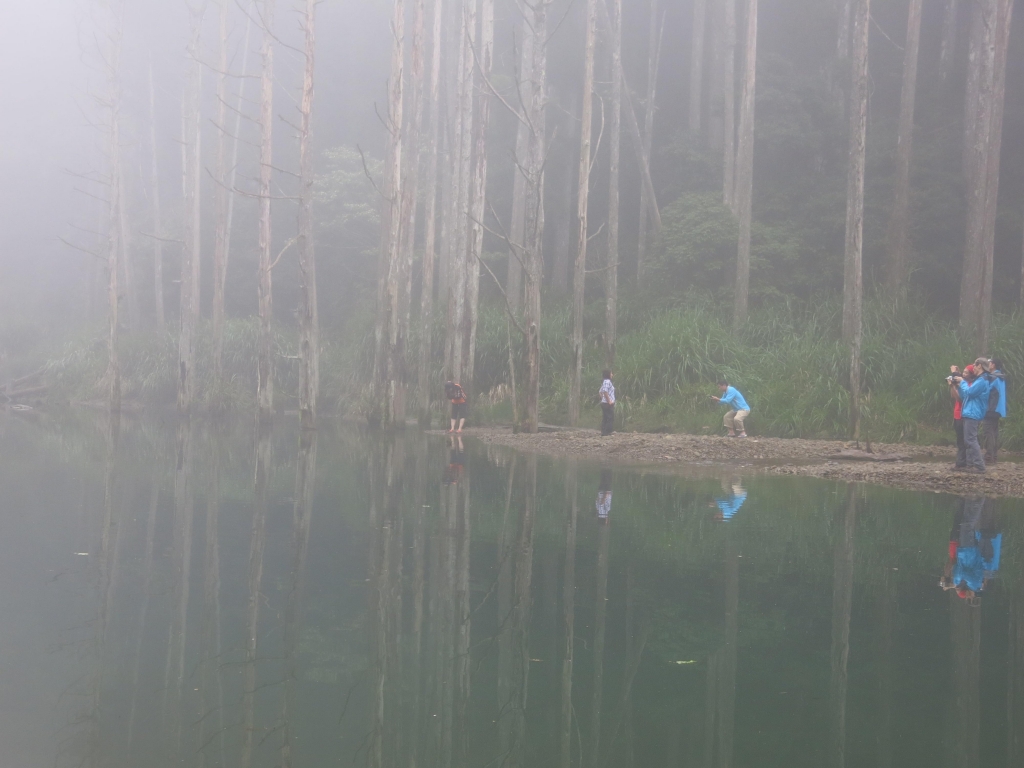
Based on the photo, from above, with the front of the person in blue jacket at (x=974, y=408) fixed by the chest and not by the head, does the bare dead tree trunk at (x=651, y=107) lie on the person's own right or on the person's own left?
on the person's own right

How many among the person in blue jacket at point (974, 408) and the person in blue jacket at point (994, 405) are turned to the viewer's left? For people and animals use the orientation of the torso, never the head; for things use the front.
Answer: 2

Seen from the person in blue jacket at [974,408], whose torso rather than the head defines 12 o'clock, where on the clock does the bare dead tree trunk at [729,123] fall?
The bare dead tree trunk is roughly at 2 o'clock from the person in blue jacket.

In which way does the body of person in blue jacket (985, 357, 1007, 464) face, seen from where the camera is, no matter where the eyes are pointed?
to the viewer's left

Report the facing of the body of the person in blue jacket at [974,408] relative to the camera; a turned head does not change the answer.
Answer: to the viewer's left
